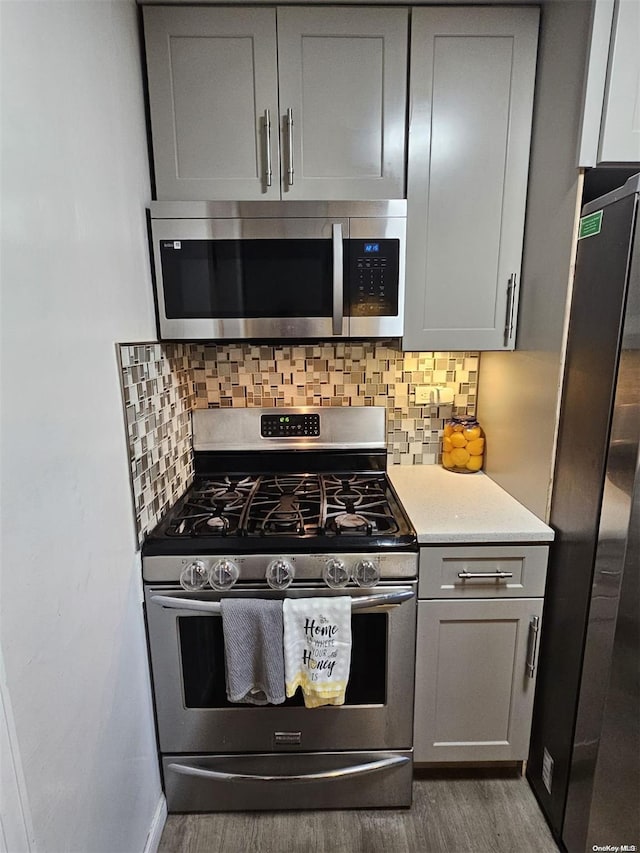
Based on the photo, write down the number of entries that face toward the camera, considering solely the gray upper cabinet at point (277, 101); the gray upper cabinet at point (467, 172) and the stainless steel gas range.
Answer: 3

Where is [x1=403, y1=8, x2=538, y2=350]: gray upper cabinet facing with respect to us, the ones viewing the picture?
facing the viewer

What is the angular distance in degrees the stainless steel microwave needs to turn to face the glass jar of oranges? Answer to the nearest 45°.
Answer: approximately 90° to its left

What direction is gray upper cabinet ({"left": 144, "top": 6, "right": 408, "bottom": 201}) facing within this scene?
toward the camera

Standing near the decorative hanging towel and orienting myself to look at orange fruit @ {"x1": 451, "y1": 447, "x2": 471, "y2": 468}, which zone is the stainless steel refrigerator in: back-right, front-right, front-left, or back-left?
front-right

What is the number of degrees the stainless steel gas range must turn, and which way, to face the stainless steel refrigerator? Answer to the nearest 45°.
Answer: approximately 90° to its left

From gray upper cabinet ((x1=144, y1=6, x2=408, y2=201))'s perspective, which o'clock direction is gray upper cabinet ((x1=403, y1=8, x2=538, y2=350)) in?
gray upper cabinet ((x1=403, y1=8, x2=538, y2=350)) is roughly at 9 o'clock from gray upper cabinet ((x1=144, y1=6, x2=408, y2=201)).

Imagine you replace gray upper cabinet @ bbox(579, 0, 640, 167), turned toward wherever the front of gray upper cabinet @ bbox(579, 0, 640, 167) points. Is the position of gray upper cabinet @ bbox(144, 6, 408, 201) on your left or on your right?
on your right

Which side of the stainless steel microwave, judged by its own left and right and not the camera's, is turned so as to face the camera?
front

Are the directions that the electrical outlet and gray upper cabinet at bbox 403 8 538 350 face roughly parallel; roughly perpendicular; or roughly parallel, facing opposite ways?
roughly parallel

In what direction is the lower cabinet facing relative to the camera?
toward the camera
